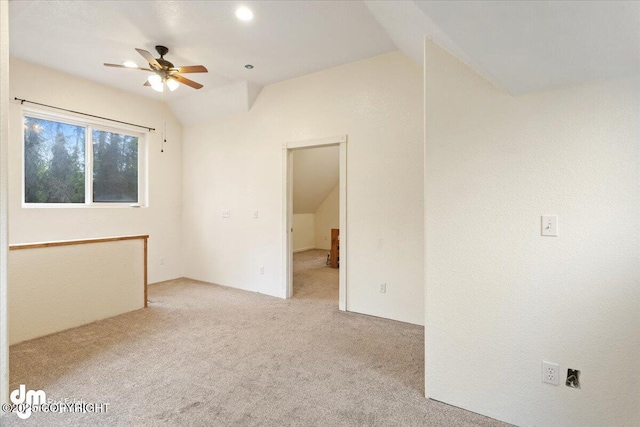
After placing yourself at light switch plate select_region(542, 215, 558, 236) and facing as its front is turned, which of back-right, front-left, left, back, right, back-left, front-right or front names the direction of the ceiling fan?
right

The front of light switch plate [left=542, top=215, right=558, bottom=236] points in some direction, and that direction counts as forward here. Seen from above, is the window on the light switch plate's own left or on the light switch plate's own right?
on the light switch plate's own right
